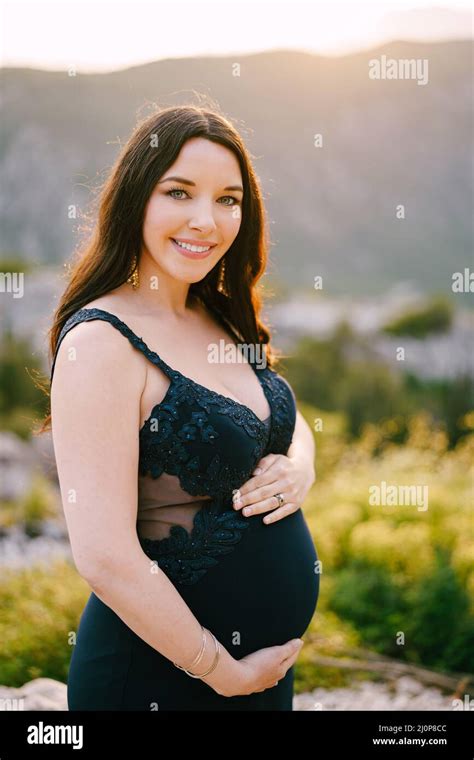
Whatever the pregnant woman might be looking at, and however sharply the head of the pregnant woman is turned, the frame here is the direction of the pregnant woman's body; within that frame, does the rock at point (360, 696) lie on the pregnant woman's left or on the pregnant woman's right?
on the pregnant woman's left

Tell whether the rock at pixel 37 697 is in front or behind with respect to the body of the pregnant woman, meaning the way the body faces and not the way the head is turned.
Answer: behind

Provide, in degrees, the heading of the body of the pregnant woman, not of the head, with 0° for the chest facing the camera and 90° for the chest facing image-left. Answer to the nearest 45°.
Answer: approximately 315°
